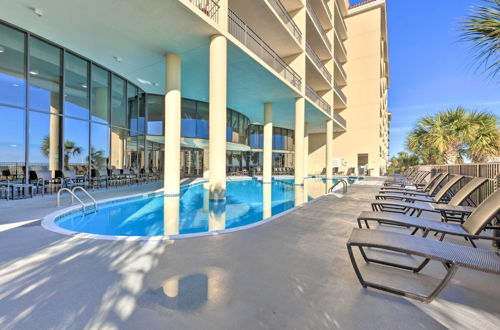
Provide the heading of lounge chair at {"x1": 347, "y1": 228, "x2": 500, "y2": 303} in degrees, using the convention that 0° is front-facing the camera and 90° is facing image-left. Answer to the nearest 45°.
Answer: approximately 90°

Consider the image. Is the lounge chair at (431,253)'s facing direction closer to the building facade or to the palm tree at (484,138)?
the building facade

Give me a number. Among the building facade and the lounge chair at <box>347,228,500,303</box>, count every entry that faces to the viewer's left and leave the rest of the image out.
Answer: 1

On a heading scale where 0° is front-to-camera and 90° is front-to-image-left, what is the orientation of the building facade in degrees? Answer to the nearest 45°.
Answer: approximately 315°

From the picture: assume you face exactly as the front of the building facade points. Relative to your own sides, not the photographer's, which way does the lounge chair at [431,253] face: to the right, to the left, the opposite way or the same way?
the opposite way
